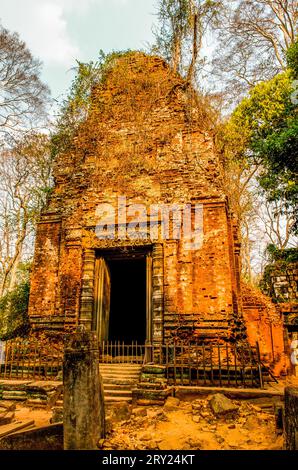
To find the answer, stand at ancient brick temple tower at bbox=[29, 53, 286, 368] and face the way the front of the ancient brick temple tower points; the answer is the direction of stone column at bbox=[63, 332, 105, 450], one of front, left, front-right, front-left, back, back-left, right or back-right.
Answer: front

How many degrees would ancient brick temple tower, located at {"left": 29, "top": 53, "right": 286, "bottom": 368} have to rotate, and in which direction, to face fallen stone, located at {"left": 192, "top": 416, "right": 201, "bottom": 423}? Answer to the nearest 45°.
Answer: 0° — it already faces it

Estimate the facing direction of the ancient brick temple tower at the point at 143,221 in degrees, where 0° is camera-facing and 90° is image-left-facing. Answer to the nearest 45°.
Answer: approximately 0°

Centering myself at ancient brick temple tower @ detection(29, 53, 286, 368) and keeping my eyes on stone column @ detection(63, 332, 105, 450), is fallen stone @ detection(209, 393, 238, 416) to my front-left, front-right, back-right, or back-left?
front-left

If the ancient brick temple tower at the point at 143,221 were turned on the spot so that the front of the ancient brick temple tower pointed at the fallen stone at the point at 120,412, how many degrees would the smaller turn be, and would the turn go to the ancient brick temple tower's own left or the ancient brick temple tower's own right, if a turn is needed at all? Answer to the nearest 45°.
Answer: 0° — it already faces it

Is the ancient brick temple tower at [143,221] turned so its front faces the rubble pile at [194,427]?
yes

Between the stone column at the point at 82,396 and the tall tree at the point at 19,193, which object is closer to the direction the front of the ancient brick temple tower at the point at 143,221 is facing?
the stone column

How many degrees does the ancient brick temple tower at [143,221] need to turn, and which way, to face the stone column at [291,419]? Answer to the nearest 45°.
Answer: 0° — it already faces it

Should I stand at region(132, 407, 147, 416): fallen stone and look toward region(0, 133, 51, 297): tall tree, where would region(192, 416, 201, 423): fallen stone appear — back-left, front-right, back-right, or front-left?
back-right

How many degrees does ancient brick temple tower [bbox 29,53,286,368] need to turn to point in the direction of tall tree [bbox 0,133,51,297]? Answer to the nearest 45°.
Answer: approximately 135° to its right

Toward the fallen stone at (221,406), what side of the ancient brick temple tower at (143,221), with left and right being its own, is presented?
front
